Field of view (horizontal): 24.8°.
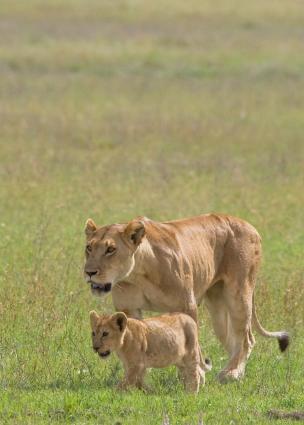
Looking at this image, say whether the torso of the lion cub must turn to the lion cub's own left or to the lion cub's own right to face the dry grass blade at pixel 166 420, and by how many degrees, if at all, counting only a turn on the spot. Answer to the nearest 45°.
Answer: approximately 90° to the lion cub's own left

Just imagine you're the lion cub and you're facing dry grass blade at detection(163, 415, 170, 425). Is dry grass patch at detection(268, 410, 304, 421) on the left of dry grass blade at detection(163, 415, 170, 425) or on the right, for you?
left

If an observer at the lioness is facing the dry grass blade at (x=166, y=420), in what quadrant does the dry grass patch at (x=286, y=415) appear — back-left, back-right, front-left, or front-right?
front-left

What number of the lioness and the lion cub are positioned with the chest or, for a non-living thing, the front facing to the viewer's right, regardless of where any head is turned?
0

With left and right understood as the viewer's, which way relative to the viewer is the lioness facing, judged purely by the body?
facing the viewer and to the left of the viewer

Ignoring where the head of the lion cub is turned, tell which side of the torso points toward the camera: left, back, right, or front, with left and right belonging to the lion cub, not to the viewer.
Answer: left
